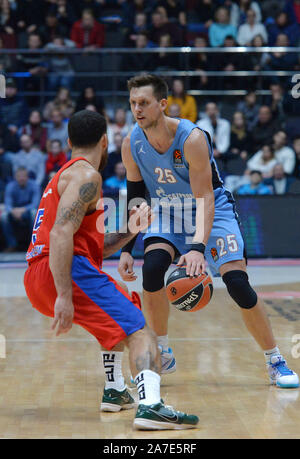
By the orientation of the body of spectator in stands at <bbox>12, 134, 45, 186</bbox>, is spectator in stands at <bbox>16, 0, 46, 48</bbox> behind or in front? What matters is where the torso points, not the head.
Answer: behind

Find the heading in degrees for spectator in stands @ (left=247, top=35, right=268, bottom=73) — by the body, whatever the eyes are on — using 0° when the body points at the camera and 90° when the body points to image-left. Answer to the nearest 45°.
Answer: approximately 0°

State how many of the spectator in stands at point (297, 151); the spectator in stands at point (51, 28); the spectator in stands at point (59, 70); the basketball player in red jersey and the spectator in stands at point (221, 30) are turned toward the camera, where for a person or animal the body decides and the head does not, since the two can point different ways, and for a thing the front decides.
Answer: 4

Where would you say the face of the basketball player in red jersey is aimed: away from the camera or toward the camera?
away from the camera

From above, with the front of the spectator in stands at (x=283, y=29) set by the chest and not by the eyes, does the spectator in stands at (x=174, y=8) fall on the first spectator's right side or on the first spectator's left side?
on the first spectator's right side

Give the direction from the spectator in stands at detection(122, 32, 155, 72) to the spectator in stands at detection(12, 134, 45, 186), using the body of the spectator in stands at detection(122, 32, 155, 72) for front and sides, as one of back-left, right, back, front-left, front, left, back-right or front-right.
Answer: front-right

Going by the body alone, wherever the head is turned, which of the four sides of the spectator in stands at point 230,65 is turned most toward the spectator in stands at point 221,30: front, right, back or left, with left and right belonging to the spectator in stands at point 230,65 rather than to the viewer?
back

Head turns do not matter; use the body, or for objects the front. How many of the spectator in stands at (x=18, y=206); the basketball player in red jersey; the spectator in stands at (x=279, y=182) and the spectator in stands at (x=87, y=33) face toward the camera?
3

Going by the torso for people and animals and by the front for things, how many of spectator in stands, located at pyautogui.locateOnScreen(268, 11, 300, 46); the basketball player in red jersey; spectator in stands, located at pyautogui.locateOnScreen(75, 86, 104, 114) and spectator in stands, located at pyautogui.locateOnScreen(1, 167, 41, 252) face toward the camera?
3

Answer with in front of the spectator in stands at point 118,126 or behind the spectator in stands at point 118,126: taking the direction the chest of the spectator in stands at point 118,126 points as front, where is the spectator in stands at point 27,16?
behind

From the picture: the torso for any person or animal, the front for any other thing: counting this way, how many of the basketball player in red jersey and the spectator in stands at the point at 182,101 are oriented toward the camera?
1
